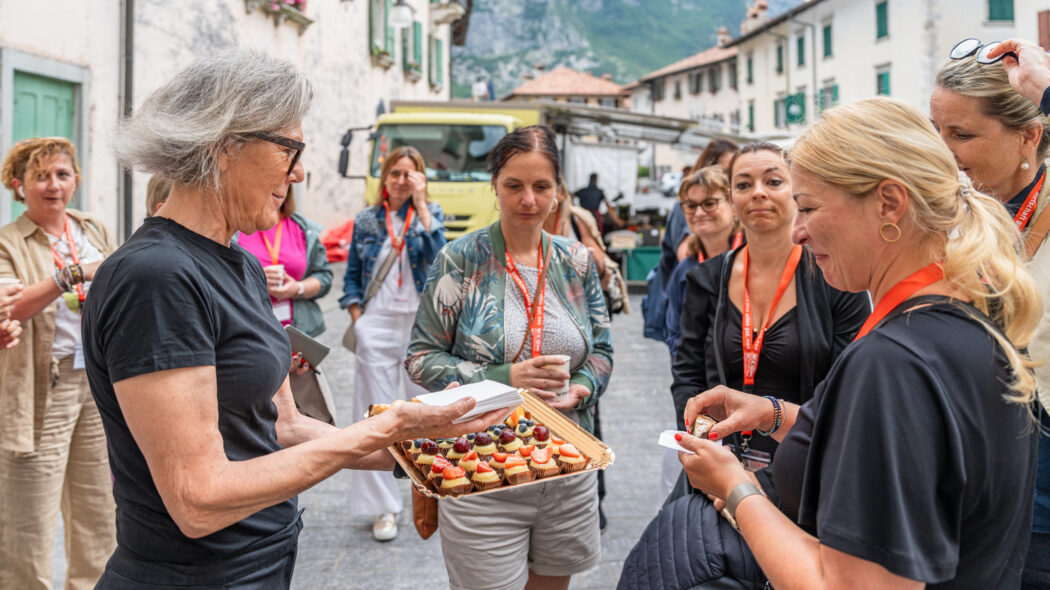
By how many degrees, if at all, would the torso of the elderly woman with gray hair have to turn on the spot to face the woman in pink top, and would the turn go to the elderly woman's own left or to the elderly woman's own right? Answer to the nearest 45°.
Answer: approximately 90° to the elderly woman's own left

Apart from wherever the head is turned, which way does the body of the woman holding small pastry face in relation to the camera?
to the viewer's left

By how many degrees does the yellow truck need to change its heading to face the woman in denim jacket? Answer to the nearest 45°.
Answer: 0° — it already faces them

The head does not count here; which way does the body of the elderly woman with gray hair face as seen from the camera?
to the viewer's right

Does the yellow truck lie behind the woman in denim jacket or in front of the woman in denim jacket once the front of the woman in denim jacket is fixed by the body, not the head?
behind

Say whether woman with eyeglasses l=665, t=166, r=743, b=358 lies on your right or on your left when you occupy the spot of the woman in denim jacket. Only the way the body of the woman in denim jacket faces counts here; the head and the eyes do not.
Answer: on your left
